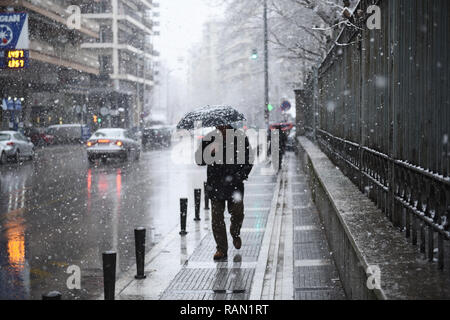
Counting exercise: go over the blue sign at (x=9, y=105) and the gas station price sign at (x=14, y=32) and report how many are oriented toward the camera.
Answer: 2

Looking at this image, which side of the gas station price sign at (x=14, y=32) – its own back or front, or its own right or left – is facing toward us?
front

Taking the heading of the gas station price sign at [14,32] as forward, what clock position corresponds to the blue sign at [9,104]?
The blue sign is roughly at 6 o'clock from the gas station price sign.

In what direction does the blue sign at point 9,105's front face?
toward the camera

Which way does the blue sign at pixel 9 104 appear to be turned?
toward the camera

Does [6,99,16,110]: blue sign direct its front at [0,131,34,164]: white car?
yes

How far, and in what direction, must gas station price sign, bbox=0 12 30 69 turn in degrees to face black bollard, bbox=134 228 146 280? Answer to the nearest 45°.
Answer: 0° — it already faces it

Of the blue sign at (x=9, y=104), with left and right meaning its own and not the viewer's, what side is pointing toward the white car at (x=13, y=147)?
front

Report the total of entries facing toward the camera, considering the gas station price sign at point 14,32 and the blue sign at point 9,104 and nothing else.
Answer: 2
